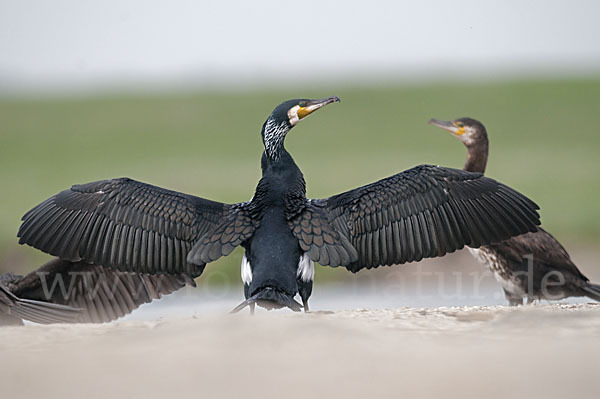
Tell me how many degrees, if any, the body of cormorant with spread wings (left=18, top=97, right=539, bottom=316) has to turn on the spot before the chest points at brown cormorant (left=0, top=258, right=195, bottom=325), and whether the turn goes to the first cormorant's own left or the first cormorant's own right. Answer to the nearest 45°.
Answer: approximately 45° to the first cormorant's own left

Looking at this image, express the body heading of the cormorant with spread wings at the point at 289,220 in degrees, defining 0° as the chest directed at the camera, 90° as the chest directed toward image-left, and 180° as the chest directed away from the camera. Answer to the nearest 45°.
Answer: approximately 180°

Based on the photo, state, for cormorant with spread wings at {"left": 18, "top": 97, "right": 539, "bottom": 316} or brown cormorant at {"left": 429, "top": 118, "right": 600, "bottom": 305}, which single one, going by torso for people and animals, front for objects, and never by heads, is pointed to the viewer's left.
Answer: the brown cormorant

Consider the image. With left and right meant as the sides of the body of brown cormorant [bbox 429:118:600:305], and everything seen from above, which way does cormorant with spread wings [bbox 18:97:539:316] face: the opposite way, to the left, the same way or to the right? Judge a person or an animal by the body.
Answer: to the right

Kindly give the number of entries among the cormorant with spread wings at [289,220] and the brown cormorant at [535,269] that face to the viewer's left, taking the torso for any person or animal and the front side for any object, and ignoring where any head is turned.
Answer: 1

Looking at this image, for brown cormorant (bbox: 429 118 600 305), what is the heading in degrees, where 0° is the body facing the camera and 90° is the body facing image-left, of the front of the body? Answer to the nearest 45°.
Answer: approximately 90°

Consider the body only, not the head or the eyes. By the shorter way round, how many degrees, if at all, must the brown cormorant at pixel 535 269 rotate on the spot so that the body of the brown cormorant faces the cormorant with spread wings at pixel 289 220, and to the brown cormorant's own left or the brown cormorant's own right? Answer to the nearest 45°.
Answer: approximately 45° to the brown cormorant's own left

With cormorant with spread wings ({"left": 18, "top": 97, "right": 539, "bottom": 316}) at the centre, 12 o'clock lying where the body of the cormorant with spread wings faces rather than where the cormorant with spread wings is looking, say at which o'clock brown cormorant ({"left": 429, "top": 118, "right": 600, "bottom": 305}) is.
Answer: The brown cormorant is roughly at 2 o'clock from the cormorant with spread wings.
